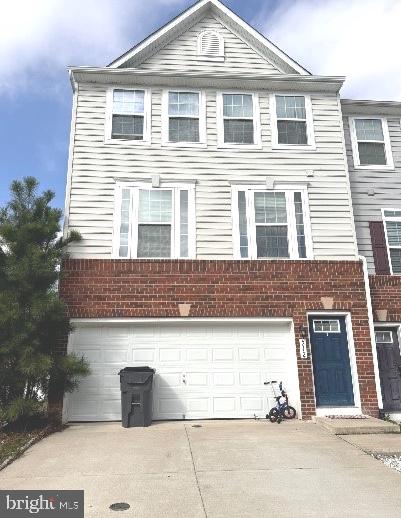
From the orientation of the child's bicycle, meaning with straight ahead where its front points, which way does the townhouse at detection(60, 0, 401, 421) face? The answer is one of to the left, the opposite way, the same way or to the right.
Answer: to the right

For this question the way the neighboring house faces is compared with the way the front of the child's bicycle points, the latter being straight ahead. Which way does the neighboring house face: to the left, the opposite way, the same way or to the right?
to the right

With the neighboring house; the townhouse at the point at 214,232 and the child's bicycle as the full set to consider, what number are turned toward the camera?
2

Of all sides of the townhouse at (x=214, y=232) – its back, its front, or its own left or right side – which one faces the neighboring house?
left

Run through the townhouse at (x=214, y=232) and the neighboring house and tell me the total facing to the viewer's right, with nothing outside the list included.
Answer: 0

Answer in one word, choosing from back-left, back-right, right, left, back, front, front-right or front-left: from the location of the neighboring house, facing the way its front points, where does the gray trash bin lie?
front-right
